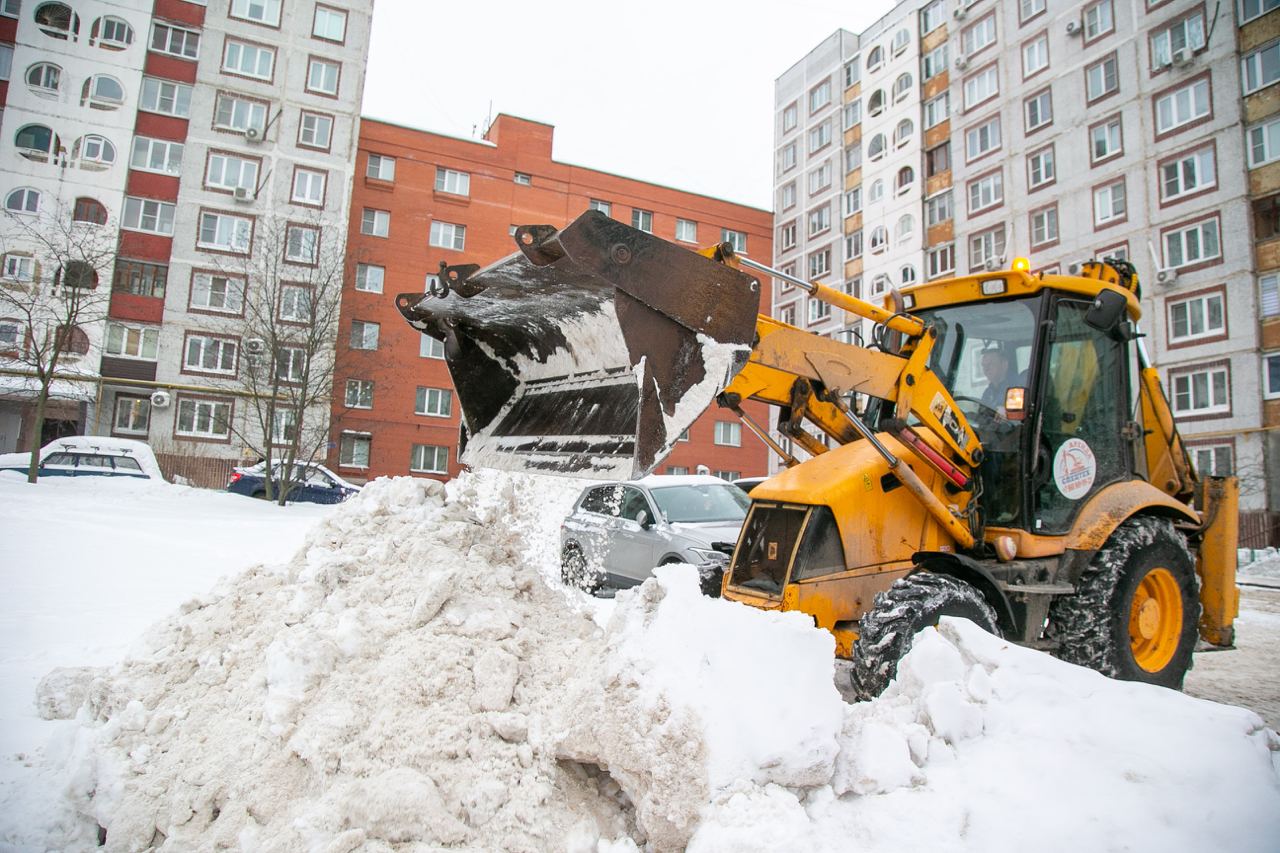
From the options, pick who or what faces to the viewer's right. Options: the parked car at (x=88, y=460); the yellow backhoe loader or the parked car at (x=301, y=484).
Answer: the parked car at (x=301, y=484)

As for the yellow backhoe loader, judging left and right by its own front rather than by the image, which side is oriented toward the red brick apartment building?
right

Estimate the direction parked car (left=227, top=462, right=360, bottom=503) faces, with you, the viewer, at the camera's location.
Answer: facing to the right of the viewer

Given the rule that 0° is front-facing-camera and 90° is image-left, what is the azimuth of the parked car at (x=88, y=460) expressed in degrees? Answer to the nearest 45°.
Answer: approximately 90°

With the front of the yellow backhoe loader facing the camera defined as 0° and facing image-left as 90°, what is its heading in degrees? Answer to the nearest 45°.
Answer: approximately 45°

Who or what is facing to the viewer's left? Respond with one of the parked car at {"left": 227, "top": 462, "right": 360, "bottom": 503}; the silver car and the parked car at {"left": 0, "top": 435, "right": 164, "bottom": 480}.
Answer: the parked car at {"left": 0, "top": 435, "right": 164, "bottom": 480}

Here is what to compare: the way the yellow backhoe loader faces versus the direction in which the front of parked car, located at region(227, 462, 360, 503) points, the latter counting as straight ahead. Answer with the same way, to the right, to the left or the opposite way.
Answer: the opposite way

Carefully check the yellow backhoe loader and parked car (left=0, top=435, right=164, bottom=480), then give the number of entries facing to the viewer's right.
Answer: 0

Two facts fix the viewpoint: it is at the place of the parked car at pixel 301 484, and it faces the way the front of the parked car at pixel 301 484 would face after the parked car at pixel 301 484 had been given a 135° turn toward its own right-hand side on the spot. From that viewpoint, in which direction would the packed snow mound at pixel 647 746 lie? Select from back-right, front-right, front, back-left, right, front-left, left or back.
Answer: front-left

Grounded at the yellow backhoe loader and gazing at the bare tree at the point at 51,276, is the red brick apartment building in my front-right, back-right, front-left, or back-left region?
front-right

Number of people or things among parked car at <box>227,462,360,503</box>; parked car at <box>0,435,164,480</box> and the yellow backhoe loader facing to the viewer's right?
1

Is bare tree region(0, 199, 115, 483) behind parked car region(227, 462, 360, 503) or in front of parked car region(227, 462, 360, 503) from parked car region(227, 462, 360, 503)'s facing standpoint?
behind
